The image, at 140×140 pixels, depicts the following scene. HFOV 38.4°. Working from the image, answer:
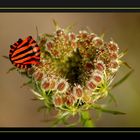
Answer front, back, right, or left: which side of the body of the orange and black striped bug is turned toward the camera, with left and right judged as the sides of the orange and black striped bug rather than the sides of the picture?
right
